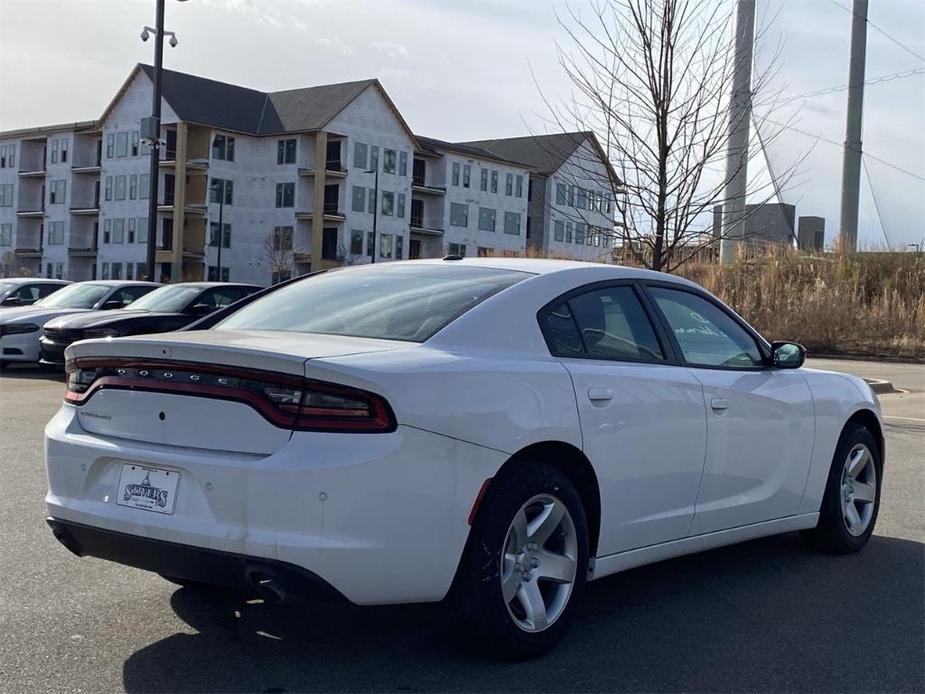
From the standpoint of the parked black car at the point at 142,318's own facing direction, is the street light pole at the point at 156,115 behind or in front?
behind

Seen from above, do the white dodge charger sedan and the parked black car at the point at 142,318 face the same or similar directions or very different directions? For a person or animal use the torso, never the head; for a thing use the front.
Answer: very different directions

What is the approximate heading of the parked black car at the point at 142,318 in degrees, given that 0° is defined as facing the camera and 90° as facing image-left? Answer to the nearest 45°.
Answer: approximately 45°

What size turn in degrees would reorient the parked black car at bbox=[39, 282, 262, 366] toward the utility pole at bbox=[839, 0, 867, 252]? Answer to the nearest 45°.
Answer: approximately 180°

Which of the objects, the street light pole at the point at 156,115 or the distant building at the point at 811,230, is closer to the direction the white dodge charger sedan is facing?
the distant building

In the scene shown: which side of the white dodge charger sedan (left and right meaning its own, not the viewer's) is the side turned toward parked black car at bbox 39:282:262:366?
left

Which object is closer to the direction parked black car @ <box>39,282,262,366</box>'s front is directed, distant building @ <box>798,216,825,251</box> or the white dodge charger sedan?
the white dodge charger sedan

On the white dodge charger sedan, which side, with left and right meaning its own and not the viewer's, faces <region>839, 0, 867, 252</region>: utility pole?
front

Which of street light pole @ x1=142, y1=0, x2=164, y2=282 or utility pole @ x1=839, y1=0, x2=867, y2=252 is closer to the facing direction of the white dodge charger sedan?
the utility pole

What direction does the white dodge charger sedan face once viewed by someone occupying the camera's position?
facing away from the viewer and to the right of the viewer
